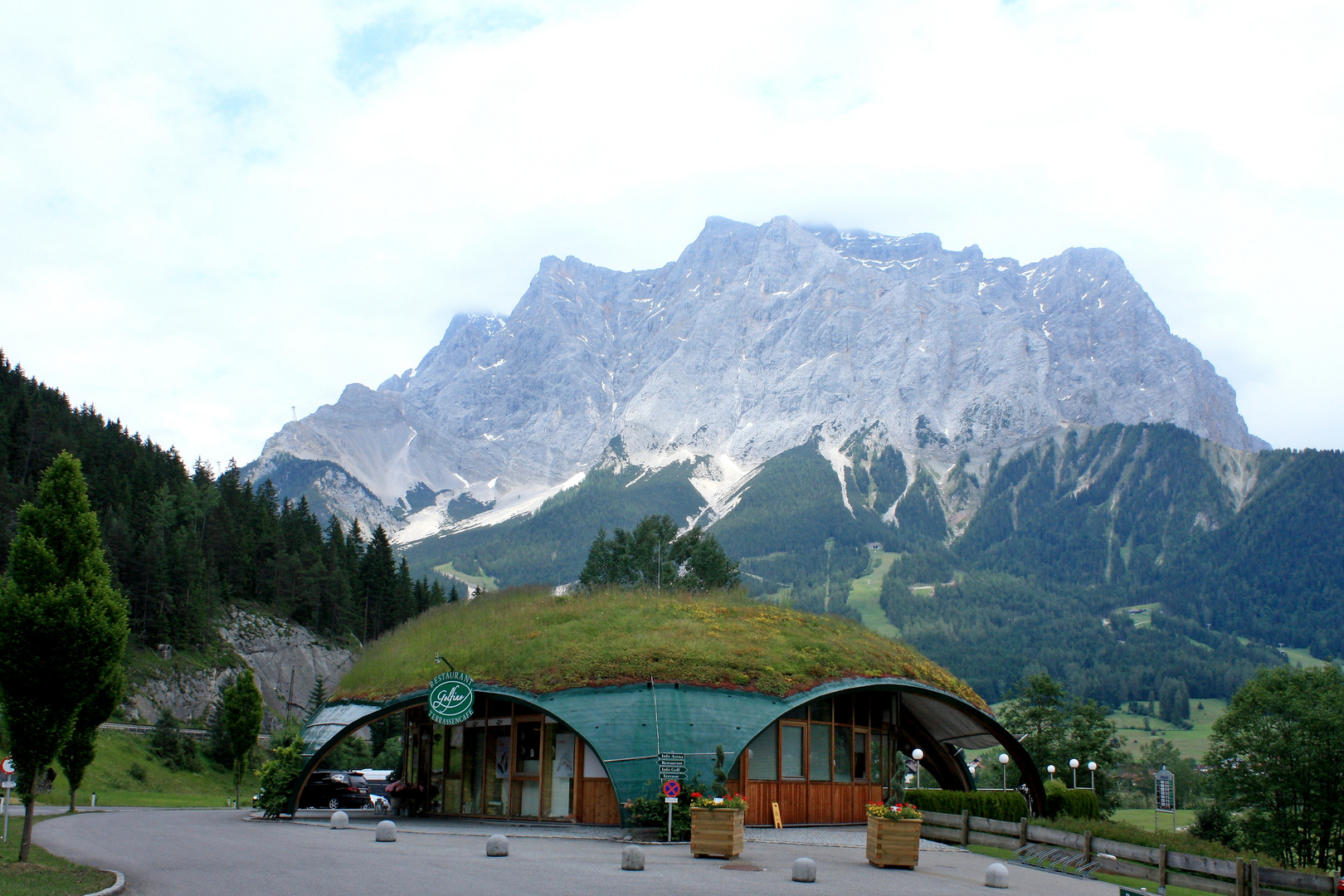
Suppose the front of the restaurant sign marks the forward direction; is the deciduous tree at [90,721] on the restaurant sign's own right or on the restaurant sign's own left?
on the restaurant sign's own right

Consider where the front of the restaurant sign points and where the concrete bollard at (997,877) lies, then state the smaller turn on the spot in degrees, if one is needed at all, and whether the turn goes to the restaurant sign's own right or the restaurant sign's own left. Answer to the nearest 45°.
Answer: approximately 45° to the restaurant sign's own left

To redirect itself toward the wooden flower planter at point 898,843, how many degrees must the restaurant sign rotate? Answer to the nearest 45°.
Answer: approximately 45° to its left

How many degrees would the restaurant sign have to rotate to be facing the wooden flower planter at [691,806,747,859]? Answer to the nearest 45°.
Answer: approximately 45° to its left

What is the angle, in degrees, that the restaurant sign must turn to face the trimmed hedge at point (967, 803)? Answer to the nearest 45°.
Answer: approximately 90° to its left

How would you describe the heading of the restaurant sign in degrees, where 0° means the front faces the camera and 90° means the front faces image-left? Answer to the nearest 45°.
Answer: approximately 0°
